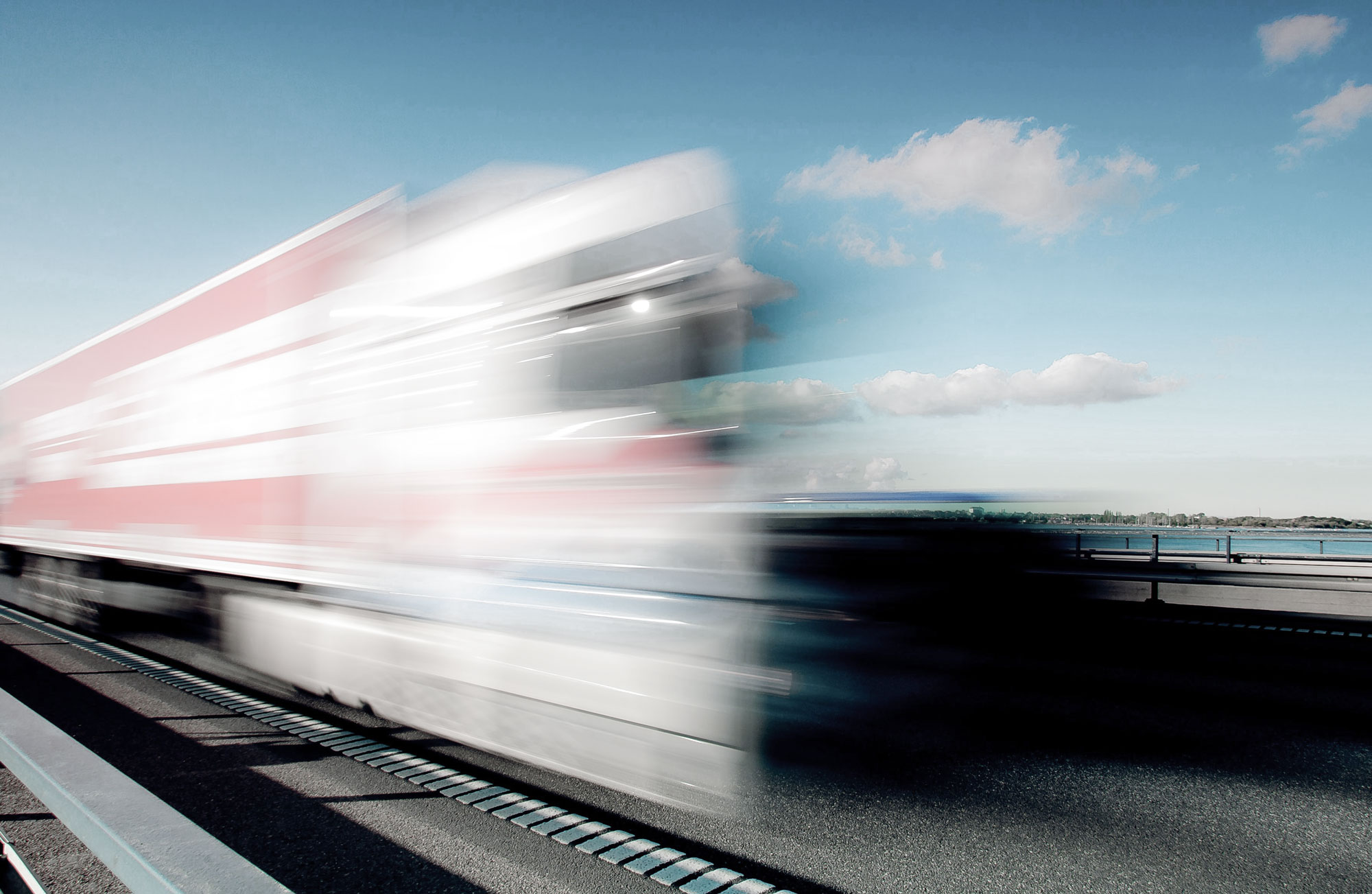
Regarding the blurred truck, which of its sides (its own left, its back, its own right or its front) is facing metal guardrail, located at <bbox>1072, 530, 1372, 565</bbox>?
left

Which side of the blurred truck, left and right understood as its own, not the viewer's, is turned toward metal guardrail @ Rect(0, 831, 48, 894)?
right

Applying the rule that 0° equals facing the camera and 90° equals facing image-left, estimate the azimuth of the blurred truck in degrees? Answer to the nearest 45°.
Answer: approximately 315°
